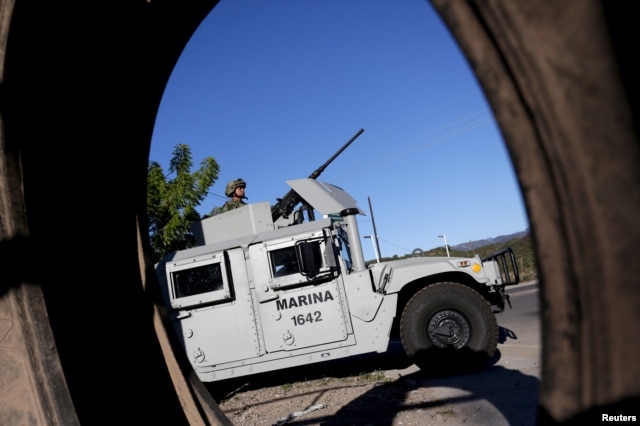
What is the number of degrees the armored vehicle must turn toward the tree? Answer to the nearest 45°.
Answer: approximately 135° to its left

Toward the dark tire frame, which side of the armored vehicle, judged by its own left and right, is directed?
right

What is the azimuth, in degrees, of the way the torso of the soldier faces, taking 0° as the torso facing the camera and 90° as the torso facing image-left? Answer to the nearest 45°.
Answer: approximately 270°

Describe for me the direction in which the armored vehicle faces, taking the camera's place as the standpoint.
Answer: facing to the right of the viewer

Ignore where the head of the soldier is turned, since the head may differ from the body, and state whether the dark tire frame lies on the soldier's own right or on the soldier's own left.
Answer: on the soldier's own right
